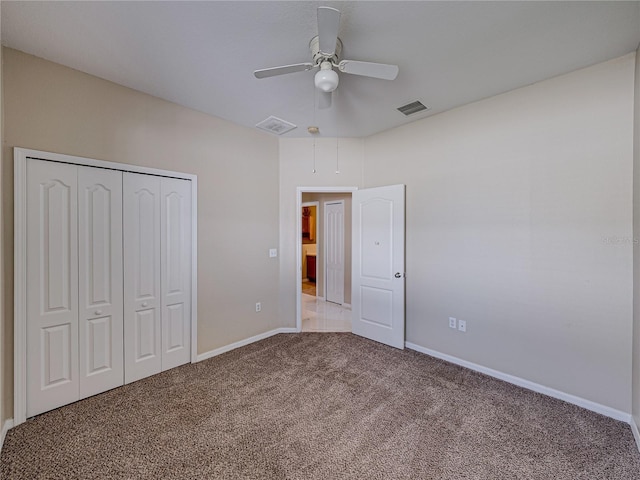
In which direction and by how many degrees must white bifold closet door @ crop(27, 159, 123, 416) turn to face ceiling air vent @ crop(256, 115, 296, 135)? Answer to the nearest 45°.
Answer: approximately 45° to its left

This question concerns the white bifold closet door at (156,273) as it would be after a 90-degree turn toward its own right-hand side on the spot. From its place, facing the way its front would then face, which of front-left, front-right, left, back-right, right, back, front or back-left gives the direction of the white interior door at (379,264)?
back-left

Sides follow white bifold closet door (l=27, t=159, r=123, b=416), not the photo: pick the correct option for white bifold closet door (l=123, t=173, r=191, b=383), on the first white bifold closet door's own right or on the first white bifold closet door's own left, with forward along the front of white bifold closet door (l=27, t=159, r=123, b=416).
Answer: on the first white bifold closet door's own left

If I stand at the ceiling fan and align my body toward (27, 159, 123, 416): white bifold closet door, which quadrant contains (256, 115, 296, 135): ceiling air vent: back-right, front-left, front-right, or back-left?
front-right

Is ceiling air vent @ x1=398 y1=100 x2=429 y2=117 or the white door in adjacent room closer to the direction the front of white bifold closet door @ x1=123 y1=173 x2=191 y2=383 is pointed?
the ceiling air vent

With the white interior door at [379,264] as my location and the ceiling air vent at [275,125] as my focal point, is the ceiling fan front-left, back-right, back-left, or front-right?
front-left

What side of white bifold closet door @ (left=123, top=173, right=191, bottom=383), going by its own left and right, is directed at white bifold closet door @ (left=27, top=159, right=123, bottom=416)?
right

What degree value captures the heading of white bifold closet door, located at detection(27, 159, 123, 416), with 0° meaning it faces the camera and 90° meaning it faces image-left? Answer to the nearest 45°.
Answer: approximately 315°

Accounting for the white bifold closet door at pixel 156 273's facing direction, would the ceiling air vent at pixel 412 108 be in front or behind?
in front

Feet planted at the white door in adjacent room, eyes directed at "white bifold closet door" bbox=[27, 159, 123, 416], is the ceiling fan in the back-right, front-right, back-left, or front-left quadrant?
front-left

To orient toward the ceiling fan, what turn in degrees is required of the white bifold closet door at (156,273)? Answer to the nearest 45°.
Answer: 0° — it already faces it

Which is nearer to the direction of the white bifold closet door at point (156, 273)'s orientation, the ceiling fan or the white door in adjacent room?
the ceiling fan

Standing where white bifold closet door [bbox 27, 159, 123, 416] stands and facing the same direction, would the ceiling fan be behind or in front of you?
in front

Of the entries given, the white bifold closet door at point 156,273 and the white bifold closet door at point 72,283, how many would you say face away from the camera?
0

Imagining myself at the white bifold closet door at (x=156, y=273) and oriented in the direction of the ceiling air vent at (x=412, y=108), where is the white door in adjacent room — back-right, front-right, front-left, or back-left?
front-left

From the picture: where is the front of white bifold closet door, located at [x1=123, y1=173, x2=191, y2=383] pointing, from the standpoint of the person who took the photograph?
facing the viewer and to the right of the viewer

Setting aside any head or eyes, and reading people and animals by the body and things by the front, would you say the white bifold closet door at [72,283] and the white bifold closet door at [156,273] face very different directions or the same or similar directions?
same or similar directions
